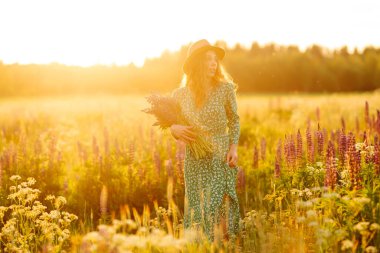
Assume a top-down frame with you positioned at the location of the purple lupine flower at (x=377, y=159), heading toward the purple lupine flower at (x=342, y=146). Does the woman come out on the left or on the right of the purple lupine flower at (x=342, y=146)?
left

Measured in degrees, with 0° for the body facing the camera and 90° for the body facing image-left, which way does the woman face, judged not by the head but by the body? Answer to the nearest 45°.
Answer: approximately 0°

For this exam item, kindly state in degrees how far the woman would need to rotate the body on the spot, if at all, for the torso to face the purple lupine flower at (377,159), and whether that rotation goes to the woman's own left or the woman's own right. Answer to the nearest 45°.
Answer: approximately 45° to the woman's own left

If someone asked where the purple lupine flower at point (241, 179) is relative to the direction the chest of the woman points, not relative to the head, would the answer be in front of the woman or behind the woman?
behind

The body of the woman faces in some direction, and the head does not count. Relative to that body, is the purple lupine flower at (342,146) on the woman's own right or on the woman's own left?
on the woman's own left
